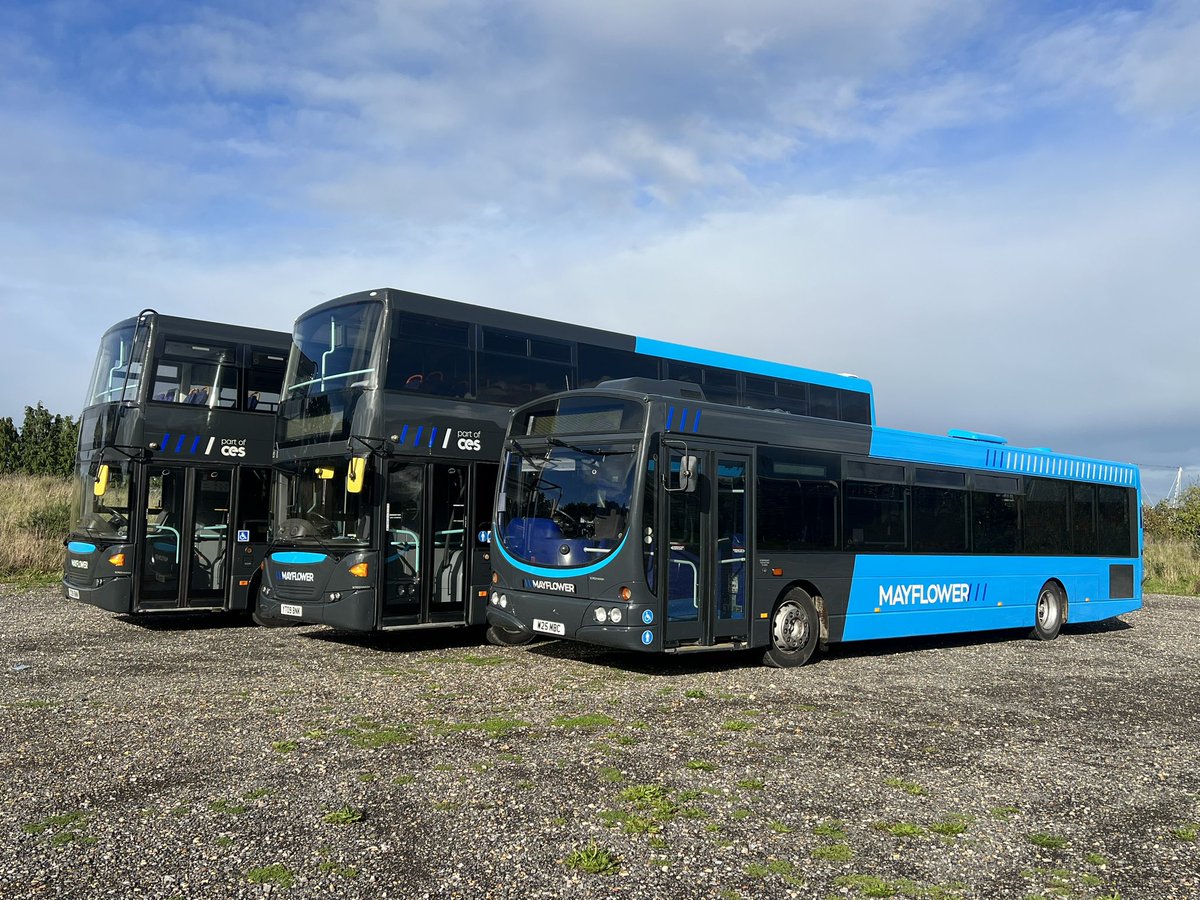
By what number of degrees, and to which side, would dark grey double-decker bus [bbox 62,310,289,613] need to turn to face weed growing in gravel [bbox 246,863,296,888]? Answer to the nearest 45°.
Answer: approximately 45° to its left

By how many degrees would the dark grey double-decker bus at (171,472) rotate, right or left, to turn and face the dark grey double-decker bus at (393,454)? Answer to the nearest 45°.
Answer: approximately 90° to its left

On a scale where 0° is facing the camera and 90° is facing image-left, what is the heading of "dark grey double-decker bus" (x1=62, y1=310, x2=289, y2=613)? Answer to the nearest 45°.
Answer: approximately 45°

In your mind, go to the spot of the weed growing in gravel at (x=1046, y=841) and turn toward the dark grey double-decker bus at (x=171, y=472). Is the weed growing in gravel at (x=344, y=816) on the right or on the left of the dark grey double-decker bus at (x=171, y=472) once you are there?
left

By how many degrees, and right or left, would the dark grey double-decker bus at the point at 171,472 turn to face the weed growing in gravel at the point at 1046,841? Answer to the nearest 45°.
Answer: approximately 45° to its left

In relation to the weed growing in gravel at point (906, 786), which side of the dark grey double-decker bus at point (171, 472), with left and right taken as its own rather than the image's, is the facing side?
left

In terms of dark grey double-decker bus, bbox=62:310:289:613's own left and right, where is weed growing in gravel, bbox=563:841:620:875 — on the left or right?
on its left

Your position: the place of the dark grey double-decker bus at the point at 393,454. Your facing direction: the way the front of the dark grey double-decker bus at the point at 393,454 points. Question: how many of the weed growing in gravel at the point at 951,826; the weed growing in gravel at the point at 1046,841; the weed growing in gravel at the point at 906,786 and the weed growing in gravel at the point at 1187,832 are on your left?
4

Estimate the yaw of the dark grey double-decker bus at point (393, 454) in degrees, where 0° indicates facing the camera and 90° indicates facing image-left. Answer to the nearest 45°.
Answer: approximately 45°

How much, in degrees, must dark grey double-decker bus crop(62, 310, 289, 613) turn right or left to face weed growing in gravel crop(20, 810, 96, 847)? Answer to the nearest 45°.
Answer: approximately 45° to its left

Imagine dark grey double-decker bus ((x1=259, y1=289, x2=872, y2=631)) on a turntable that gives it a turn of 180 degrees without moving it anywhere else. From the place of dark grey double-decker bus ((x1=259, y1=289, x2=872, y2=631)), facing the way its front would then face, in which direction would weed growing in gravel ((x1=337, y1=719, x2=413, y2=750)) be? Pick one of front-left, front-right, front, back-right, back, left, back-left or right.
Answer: back-right

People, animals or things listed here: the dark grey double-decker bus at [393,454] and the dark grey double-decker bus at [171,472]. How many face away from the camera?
0

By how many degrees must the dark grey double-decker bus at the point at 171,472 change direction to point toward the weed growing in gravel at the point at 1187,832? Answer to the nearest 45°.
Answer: approximately 90° to its left

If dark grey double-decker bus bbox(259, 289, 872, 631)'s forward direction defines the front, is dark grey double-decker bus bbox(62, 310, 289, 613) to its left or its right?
on its right
